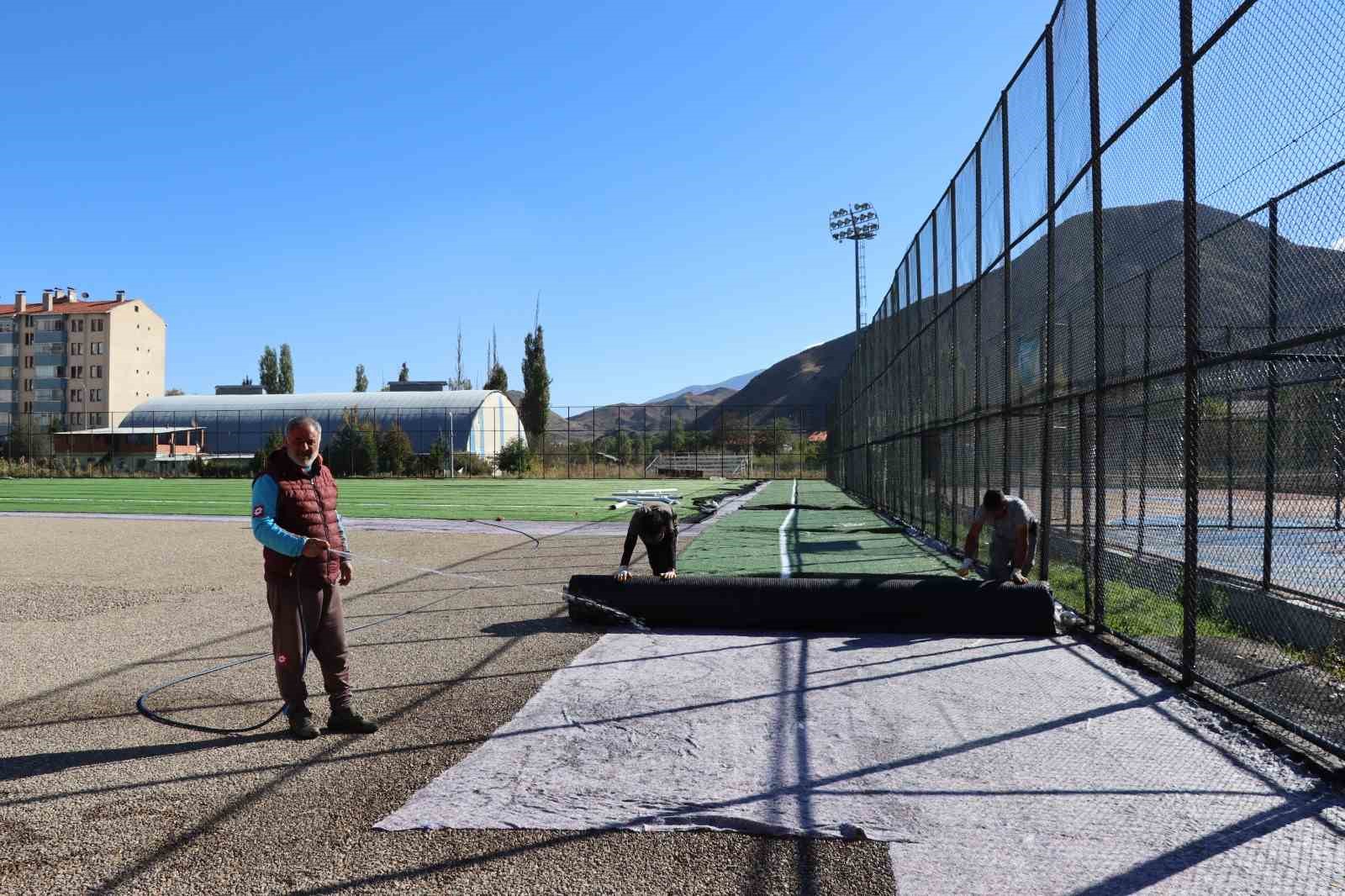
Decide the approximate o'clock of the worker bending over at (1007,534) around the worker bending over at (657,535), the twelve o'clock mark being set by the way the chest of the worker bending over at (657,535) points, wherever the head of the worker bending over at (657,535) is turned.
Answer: the worker bending over at (1007,534) is roughly at 9 o'clock from the worker bending over at (657,535).

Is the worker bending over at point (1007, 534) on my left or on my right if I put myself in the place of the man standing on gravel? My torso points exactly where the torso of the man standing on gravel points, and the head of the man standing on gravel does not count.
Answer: on my left

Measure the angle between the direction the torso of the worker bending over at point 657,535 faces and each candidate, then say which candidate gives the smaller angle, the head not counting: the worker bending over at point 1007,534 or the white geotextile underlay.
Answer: the white geotextile underlay

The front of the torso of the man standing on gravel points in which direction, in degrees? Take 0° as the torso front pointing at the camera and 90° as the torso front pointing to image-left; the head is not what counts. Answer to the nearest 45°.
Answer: approximately 315°

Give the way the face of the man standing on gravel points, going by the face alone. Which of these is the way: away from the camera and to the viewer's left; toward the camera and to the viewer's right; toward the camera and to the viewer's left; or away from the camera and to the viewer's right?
toward the camera and to the viewer's right
